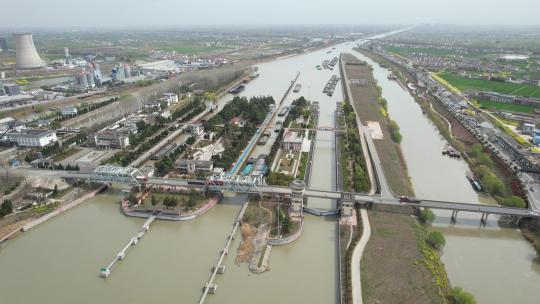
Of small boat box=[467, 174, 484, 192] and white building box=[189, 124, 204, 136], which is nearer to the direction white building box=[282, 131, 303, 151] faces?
the small boat

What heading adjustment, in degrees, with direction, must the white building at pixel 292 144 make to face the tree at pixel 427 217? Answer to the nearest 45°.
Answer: approximately 45° to its left

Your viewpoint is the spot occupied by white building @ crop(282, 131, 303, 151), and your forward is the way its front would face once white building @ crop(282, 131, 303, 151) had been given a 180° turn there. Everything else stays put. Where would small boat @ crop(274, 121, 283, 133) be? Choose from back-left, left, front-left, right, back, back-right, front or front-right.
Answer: front

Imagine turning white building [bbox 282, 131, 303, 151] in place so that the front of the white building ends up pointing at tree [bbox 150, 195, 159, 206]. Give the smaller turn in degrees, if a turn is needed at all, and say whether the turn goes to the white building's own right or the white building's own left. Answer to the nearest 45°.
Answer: approximately 45° to the white building's own right

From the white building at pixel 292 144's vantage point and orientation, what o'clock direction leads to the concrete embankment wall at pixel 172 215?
The concrete embankment wall is roughly at 1 o'clock from the white building.

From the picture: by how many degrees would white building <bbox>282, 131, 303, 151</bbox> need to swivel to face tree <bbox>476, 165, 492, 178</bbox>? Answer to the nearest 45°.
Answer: approximately 90° to its left

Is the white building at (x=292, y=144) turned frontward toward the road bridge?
yes

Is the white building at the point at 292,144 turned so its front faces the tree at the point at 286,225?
yes

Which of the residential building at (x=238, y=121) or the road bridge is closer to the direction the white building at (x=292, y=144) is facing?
the road bridge

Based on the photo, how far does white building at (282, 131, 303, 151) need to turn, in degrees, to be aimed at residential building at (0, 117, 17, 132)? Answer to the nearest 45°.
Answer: approximately 90° to its right

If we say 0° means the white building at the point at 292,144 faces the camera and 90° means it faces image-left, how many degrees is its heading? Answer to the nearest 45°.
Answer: approximately 0°

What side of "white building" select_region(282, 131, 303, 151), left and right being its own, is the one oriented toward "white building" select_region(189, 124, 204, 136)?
right

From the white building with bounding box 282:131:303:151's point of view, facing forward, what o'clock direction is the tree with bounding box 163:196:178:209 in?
The tree is roughly at 1 o'clock from the white building.
